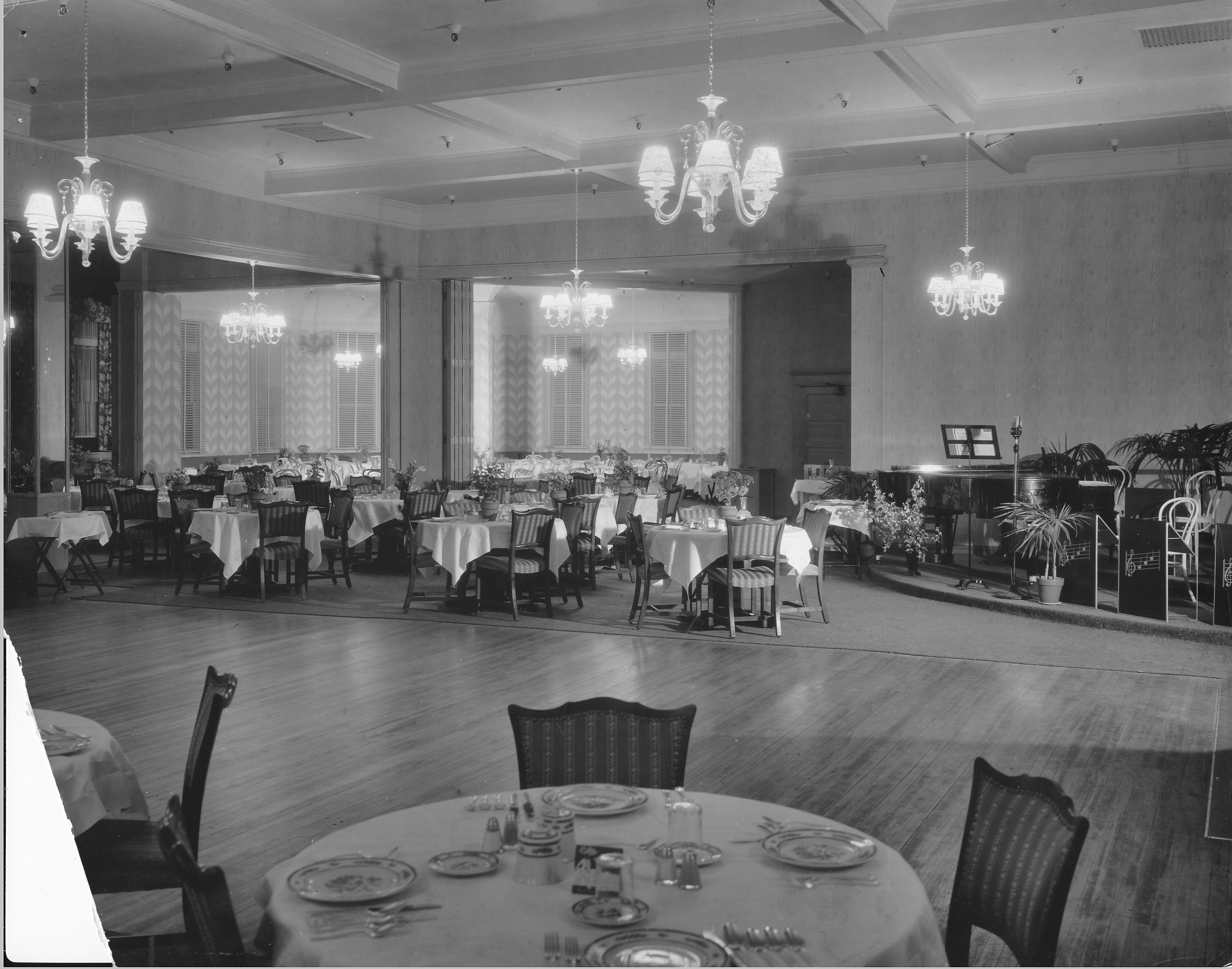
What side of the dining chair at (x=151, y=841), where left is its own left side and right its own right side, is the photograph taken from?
left

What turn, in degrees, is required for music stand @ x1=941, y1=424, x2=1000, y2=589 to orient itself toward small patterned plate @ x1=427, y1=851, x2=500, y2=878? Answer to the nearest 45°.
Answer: approximately 180°

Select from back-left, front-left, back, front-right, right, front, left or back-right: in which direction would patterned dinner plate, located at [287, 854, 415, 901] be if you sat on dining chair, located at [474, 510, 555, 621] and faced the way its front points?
back-left

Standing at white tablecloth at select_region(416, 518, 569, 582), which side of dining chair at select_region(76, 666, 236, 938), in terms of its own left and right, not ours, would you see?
right

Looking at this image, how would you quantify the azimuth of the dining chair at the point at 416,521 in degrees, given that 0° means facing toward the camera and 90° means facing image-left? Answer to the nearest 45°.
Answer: approximately 225°

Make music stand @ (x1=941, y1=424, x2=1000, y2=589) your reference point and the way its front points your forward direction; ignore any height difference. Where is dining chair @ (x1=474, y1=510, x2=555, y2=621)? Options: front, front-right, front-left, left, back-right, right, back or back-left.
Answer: back-left

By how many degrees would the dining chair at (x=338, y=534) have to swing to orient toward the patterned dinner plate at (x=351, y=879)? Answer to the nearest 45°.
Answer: approximately 135° to its left

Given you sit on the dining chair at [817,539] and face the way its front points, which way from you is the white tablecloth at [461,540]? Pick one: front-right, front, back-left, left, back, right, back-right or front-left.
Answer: front-left

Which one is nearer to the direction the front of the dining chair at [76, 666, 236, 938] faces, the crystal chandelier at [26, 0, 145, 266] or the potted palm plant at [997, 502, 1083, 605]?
the crystal chandelier

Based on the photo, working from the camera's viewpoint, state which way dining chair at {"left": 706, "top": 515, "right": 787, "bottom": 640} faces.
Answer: facing away from the viewer and to the left of the viewer

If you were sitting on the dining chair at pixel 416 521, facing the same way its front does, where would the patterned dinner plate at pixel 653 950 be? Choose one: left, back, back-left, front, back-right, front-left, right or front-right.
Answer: back-right

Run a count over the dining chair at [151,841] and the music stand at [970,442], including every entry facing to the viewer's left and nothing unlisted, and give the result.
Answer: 1

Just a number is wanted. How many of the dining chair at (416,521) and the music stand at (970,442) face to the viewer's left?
0
